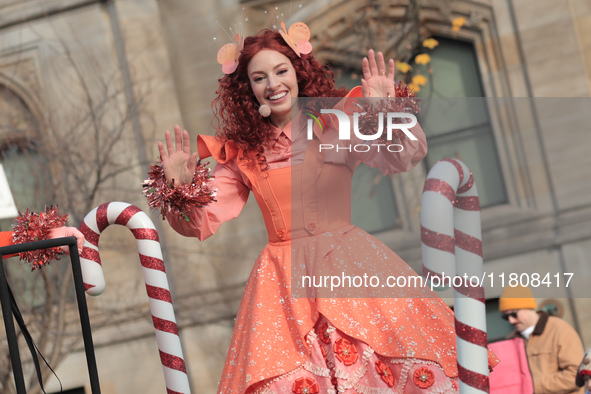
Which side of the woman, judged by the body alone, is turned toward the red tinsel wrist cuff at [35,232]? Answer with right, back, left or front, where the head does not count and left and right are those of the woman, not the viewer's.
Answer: right

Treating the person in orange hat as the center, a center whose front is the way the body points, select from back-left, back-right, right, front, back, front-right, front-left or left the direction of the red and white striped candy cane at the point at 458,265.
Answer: front-left

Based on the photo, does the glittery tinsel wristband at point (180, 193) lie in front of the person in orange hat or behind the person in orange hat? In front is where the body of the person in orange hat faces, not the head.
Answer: in front

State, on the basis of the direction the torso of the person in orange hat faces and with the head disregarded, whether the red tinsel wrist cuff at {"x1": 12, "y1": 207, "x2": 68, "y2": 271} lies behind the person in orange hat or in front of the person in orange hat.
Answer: in front

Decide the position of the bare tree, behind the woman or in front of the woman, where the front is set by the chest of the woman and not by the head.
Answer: behind

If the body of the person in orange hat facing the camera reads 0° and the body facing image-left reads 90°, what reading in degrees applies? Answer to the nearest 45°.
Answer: approximately 45°

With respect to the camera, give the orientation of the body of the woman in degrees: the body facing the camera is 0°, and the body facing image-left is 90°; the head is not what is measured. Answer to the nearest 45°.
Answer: approximately 0°

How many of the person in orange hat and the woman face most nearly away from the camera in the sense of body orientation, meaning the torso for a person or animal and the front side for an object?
0

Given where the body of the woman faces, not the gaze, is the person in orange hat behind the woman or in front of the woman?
behind
